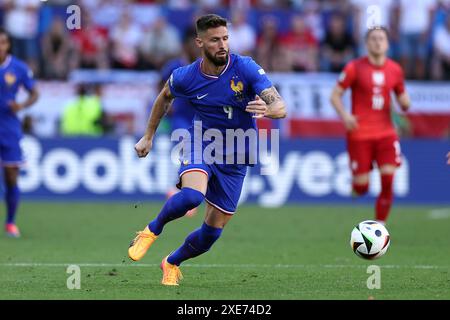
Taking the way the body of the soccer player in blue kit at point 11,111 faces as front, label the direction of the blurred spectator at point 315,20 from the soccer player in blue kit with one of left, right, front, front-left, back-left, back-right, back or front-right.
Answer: back-left

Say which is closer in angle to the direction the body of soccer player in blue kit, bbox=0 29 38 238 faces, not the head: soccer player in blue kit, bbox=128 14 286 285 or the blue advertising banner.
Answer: the soccer player in blue kit

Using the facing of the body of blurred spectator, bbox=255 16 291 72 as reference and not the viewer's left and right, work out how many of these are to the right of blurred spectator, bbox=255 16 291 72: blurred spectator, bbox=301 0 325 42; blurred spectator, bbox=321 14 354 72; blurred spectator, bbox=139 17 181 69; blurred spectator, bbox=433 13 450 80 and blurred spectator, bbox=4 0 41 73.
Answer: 2

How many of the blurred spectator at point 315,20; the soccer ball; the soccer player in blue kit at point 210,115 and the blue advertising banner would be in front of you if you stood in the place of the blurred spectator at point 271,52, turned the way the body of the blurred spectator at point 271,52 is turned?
3

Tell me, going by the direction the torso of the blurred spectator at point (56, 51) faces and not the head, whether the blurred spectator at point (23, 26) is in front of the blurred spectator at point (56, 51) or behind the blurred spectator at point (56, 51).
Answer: behind

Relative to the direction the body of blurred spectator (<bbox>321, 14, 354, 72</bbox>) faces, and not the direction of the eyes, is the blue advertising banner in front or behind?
in front

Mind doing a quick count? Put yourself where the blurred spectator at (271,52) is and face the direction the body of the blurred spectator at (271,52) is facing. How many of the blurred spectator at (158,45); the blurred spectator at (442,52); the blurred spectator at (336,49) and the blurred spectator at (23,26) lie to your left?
2

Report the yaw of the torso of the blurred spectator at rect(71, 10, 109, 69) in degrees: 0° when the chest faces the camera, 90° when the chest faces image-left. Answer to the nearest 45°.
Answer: approximately 0°

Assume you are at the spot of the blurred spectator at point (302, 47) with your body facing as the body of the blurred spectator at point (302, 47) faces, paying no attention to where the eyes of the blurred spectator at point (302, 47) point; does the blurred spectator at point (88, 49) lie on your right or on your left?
on your right

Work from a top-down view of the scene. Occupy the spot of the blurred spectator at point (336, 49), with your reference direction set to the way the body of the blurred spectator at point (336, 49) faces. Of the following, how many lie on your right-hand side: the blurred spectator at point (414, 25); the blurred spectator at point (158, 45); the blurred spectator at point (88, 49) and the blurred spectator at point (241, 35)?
3
